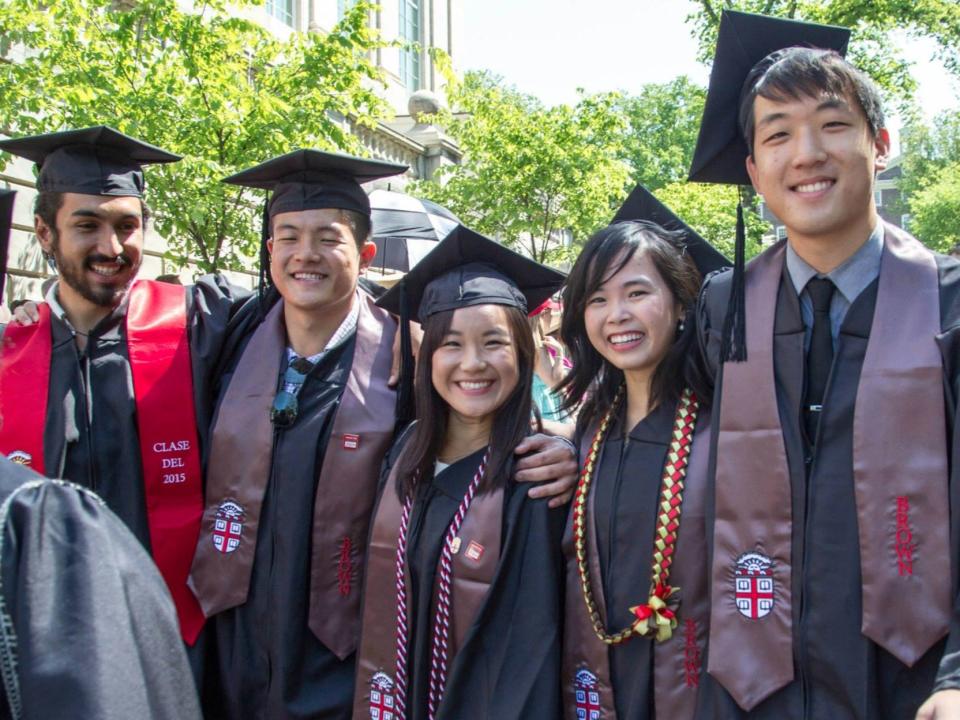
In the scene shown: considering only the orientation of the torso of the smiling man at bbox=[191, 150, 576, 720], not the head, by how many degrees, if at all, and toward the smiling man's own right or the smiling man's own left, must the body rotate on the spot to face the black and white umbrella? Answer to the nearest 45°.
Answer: approximately 180°

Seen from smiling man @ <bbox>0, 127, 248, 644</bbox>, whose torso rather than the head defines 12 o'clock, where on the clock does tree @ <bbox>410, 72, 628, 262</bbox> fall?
The tree is roughly at 7 o'clock from the smiling man.

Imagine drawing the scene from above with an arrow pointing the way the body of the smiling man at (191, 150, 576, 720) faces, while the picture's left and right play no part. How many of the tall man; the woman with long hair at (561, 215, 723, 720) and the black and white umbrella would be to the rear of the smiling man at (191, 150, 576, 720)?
1

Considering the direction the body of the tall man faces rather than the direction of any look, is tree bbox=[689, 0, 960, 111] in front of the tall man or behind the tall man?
behind

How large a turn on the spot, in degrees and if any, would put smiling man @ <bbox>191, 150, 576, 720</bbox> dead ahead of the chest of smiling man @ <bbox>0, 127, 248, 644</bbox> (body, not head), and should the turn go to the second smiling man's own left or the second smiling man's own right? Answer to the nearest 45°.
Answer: approximately 45° to the second smiling man's own left

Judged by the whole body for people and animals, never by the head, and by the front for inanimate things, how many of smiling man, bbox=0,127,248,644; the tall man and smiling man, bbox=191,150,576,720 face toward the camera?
3

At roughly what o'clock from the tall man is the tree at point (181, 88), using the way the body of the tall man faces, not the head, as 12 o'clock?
The tree is roughly at 4 o'clock from the tall man.

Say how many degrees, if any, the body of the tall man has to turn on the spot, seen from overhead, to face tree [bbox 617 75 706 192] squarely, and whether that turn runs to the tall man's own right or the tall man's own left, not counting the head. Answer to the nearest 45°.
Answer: approximately 180°

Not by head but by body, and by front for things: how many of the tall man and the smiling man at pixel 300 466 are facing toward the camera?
2

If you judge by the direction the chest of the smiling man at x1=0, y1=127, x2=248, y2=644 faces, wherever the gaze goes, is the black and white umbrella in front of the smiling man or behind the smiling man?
behind

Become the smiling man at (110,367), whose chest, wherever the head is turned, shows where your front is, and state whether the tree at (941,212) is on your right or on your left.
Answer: on your left

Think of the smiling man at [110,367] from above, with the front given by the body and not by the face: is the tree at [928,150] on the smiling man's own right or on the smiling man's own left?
on the smiling man's own left

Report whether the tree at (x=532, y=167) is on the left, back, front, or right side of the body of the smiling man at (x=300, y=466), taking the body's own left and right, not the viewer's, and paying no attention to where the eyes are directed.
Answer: back

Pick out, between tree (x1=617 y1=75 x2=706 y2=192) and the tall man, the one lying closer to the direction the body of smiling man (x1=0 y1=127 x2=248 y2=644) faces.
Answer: the tall man
